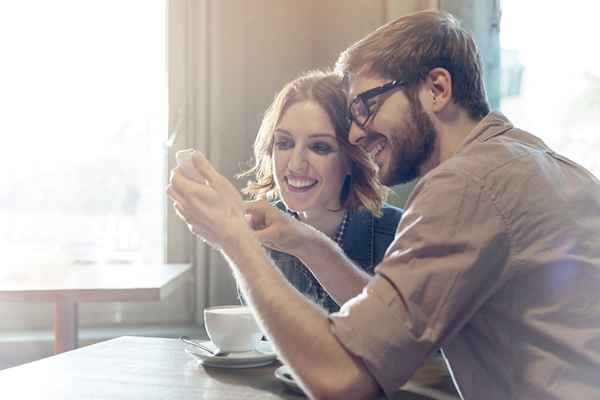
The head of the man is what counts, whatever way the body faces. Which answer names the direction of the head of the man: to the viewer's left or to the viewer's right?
to the viewer's left

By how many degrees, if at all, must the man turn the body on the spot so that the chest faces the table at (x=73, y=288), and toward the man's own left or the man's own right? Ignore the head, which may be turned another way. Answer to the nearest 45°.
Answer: approximately 45° to the man's own right

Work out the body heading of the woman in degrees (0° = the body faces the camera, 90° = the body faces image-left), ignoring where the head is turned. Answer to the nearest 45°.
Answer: approximately 45°

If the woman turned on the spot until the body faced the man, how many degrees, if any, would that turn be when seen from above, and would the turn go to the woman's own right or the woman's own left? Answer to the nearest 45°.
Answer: approximately 45° to the woman's own left

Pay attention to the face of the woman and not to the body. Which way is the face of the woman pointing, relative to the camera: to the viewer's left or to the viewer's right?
to the viewer's left

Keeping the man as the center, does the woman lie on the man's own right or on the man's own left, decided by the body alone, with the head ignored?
on the man's own right

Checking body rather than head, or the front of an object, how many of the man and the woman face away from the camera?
0

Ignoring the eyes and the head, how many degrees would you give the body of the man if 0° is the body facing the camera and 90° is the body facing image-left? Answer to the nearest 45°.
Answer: approximately 90°

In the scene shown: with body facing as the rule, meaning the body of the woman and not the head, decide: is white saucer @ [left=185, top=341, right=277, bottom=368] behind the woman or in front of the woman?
in front
